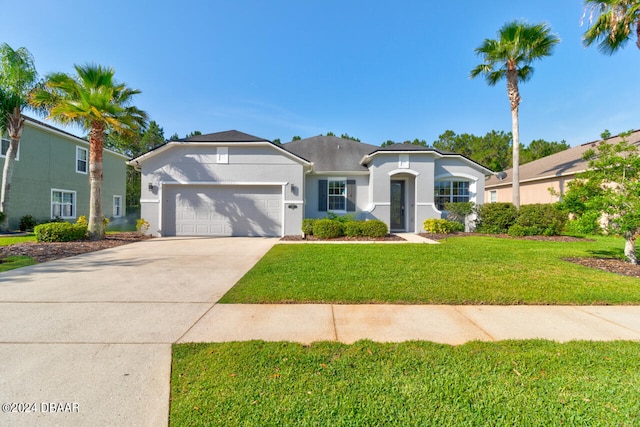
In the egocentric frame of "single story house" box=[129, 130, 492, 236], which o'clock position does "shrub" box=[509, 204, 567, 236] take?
The shrub is roughly at 9 o'clock from the single story house.

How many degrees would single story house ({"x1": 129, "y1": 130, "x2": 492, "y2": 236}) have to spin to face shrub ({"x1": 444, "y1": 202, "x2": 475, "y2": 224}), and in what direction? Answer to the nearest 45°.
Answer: approximately 90° to its left

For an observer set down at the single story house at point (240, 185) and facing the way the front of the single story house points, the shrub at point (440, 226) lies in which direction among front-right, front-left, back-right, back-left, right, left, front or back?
left

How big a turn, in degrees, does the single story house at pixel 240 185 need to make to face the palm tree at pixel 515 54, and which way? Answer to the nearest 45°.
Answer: approximately 90° to its left

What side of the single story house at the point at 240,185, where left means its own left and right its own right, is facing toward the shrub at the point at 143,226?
right

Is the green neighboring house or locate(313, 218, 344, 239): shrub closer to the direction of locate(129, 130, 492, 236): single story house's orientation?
the shrub

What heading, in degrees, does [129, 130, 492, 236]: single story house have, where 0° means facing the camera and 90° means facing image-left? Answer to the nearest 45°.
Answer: approximately 0°

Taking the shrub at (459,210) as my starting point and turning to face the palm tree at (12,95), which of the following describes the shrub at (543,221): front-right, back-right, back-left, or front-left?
back-left

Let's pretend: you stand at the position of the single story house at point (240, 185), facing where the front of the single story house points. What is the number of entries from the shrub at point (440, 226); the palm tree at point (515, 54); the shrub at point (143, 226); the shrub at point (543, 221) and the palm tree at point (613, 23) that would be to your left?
4

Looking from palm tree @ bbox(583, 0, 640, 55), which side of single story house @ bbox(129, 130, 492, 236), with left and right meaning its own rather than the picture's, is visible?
left

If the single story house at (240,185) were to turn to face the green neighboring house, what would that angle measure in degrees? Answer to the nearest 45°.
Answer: approximately 90° to its right
